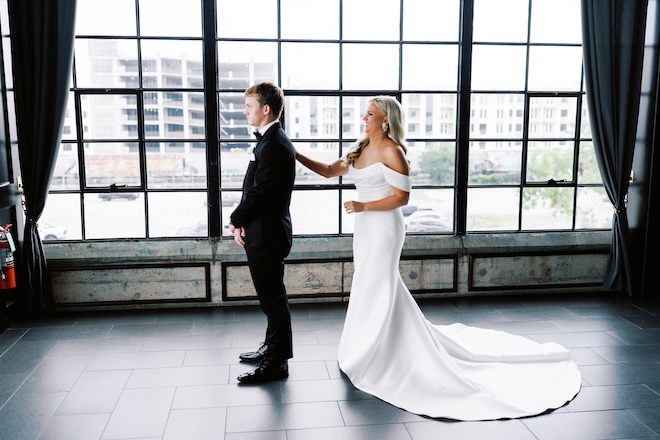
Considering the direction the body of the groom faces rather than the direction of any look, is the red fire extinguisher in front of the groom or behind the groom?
in front

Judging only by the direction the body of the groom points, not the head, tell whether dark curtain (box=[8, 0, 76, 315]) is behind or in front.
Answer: in front

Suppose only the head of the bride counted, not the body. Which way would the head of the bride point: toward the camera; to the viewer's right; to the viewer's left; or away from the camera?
to the viewer's left

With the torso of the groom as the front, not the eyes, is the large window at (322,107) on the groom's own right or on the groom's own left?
on the groom's own right

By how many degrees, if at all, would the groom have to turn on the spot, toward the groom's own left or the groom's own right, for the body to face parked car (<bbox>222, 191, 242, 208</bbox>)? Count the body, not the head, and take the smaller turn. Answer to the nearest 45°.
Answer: approximately 90° to the groom's own right

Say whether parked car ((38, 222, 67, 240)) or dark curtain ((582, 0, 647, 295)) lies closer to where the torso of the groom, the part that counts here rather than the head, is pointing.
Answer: the parked car

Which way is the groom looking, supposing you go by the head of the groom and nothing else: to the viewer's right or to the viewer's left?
to the viewer's left

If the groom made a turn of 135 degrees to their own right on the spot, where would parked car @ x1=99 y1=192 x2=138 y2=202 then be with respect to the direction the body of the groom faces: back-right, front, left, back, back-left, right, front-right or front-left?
left

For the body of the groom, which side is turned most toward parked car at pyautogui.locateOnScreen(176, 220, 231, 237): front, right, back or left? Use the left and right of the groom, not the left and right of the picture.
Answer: right

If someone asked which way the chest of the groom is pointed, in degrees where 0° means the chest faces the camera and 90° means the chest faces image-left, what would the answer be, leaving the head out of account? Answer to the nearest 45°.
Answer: approximately 90°

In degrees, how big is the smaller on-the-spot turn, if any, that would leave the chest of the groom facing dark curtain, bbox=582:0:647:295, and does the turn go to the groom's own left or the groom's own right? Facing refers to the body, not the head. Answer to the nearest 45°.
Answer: approximately 135° to the groom's own right

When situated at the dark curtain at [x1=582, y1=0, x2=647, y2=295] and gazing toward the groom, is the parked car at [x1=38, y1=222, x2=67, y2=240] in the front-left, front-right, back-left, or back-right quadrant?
front-right

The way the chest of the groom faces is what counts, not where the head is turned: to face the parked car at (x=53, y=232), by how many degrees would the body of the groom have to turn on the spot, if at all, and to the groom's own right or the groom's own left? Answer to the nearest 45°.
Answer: approximately 45° to the groom's own right

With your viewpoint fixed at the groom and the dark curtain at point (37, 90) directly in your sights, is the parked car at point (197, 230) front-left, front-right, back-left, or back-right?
front-right
